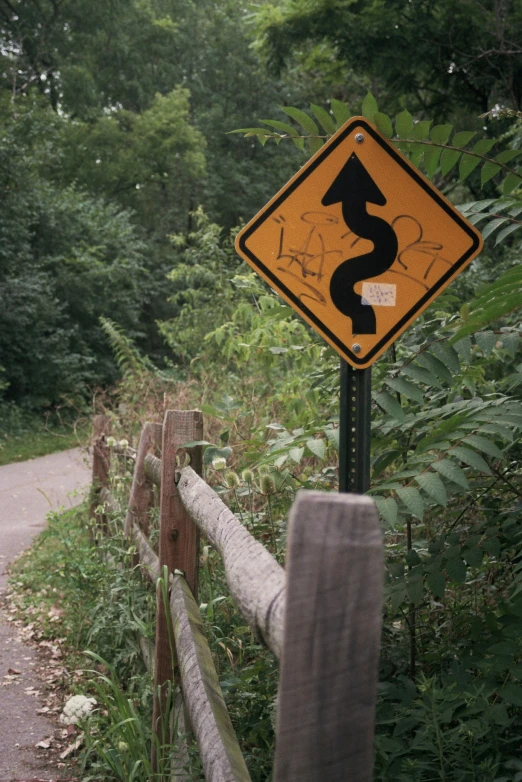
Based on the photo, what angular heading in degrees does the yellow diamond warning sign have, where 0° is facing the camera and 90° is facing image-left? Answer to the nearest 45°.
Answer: approximately 0°

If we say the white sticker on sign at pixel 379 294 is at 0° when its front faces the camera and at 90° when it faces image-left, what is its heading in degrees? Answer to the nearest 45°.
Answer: approximately 0°

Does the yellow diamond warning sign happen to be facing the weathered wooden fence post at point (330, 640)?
yes
